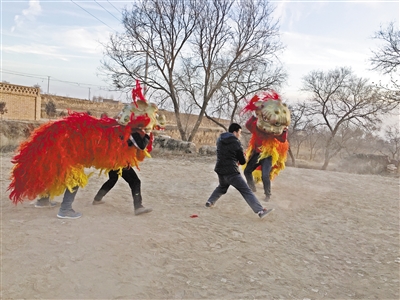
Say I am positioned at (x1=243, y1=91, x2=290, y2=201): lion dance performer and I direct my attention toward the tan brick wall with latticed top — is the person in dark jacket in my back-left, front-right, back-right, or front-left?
back-left

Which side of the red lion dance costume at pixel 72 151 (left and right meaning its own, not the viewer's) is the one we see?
right

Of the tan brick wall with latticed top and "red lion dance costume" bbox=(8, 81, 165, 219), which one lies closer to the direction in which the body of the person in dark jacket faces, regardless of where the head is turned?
the tan brick wall with latticed top

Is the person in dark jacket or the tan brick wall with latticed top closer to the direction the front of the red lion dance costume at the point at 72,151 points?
the person in dark jacket

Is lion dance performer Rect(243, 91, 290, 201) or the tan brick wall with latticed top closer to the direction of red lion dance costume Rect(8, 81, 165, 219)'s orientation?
the lion dance performer

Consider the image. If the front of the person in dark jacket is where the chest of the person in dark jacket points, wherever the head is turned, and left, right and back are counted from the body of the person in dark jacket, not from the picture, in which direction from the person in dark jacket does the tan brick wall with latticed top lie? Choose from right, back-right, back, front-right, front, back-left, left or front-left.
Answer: left

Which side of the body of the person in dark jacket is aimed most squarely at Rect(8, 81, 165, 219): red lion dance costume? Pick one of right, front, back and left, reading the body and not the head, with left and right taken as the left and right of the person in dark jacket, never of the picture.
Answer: back

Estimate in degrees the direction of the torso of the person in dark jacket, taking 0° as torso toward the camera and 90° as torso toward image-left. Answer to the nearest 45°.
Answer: approximately 225°

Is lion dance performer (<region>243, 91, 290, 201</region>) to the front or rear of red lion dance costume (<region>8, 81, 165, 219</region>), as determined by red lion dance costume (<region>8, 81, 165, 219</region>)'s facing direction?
to the front

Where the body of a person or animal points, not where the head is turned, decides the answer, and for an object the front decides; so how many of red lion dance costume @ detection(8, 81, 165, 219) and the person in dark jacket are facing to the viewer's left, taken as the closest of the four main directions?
0

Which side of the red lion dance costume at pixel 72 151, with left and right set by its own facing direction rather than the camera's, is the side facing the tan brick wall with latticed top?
left
